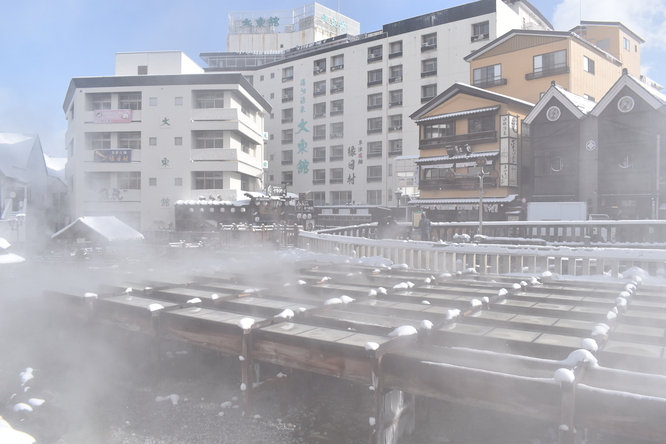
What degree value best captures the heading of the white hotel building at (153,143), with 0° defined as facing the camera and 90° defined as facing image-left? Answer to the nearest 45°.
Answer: approximately 0°

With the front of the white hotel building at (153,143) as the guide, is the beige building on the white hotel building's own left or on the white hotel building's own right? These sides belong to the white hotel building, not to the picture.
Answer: on the white hotel building's own left

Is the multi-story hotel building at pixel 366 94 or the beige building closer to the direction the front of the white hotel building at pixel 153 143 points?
the beige building

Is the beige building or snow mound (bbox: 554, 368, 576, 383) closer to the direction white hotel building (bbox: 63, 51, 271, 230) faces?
the snow mound

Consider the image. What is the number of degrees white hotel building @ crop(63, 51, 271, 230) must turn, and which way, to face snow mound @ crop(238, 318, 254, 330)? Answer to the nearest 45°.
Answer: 0° — it already faces it

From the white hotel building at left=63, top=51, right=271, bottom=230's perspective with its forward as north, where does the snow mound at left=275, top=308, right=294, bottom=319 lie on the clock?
The snow mound is roughly at 12 o'clock from the white hotel building.

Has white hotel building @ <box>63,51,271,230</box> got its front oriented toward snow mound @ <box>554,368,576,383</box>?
yes

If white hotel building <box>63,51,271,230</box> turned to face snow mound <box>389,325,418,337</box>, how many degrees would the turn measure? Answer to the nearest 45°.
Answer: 0° — it already faces it

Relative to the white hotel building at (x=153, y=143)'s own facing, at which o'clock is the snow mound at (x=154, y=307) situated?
The snow mound is roughly at 12 o'clock from the white hotel building.

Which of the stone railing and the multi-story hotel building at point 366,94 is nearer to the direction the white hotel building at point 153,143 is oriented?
the stone railing
